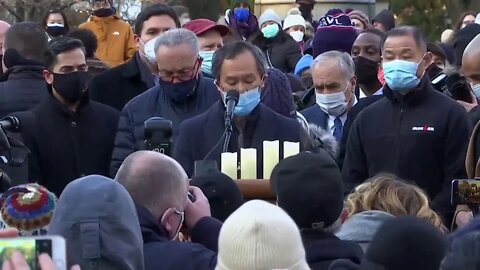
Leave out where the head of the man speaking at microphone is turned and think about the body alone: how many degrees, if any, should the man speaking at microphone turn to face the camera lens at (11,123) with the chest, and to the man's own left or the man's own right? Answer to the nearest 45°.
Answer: approximately 90° to the man's own right

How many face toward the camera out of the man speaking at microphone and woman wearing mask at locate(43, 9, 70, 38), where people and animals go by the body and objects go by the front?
2

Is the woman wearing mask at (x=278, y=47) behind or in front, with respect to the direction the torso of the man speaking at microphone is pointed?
behind

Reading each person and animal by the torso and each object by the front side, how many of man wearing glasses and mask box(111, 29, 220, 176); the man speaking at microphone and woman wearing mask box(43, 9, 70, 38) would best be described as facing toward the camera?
3

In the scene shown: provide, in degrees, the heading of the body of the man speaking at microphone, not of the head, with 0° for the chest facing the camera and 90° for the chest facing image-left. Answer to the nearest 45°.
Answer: approximately 0°

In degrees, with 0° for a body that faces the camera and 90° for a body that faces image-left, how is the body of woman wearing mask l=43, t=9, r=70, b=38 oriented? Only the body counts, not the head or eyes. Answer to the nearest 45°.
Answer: approximately 0°
